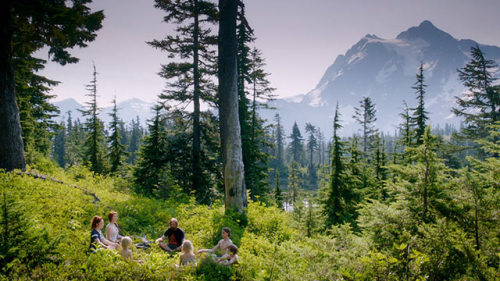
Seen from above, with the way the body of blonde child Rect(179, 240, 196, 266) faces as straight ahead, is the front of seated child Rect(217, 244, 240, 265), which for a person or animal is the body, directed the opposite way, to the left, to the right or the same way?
to the left

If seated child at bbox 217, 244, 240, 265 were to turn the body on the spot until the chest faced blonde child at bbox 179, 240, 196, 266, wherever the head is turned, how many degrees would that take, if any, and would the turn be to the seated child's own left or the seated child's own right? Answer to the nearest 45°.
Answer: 0° — they already face them

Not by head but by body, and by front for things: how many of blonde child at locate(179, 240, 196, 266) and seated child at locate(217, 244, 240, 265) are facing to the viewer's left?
1

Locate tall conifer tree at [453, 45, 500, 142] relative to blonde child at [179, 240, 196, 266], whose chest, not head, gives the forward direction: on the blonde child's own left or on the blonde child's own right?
on the blonde child's own right

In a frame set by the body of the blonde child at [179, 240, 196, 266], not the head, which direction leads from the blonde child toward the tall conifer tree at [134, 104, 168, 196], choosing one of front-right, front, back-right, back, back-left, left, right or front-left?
front

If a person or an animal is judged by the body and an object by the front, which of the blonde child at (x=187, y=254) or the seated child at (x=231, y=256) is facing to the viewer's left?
the seated child

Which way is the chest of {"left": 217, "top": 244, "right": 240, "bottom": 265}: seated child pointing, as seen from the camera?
to the viewer's left

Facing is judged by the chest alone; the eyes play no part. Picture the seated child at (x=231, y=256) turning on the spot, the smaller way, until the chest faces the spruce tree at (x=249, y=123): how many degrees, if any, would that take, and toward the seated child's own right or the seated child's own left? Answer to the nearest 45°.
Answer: approximately 90° to the seated child's own right

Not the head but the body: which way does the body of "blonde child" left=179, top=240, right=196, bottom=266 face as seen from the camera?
away from the camera

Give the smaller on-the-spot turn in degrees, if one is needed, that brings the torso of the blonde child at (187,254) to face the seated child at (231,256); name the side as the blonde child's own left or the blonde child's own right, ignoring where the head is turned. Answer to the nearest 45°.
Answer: approximately 90° to the blonde child's own right
